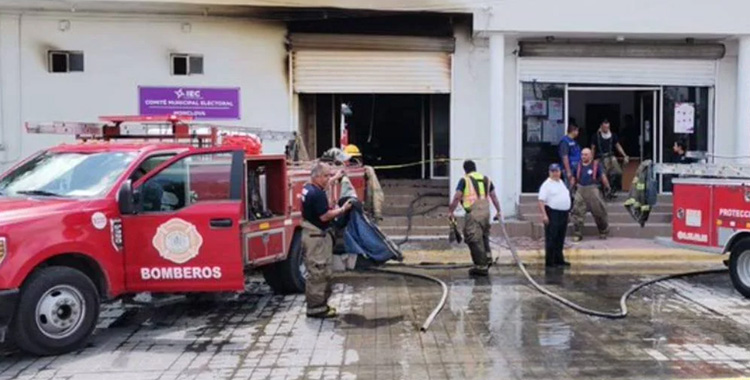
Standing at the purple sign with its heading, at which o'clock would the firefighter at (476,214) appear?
The firefighter is roughly at 11 o'clock from the purple sign.

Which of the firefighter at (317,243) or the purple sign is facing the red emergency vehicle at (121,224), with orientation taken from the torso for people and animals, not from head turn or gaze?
the purple sign

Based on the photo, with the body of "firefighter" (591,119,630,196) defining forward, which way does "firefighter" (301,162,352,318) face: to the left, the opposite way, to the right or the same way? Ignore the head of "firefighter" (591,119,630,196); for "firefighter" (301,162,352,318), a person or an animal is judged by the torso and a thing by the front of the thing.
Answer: to the left

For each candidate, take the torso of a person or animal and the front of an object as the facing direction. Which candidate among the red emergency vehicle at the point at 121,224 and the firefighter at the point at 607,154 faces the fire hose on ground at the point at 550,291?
the firefighter

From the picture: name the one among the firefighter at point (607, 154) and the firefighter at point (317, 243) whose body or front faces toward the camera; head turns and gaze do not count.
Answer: the firefighter at point (607, 154)

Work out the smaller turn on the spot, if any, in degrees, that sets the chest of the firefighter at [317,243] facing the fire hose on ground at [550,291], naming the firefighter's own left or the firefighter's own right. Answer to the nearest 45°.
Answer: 0° — they already face it

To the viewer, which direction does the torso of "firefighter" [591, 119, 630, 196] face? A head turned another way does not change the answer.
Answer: toward the camera

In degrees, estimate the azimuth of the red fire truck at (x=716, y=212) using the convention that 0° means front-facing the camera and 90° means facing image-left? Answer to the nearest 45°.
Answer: approximately 315°

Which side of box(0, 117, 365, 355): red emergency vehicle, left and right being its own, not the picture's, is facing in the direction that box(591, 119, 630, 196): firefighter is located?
back

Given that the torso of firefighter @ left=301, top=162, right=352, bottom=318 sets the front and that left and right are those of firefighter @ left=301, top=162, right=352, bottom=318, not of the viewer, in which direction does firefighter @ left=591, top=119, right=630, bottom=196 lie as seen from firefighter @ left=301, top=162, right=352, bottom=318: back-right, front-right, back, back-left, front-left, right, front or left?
front-left

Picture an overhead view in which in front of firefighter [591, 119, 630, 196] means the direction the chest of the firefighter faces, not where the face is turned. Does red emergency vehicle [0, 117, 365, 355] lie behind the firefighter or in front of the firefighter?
in front

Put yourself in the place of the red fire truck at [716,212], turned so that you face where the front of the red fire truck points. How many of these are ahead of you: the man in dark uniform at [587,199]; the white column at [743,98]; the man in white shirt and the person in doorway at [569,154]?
0

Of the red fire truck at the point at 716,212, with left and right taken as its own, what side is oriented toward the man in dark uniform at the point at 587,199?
back

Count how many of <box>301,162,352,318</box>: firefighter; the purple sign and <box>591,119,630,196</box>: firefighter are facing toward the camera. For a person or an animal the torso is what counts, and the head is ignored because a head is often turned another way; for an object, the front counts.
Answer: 2

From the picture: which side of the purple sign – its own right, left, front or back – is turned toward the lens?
front

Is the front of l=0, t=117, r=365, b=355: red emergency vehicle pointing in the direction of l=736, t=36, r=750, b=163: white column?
no

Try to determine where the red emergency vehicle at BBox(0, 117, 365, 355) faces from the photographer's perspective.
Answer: facing the viewer and to the left of the viewer

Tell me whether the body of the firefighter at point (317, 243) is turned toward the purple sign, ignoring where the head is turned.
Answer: no
